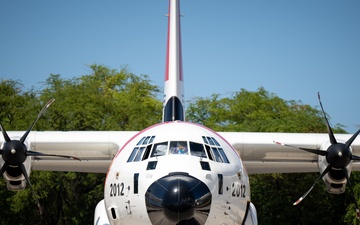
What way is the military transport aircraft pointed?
toward the camera
